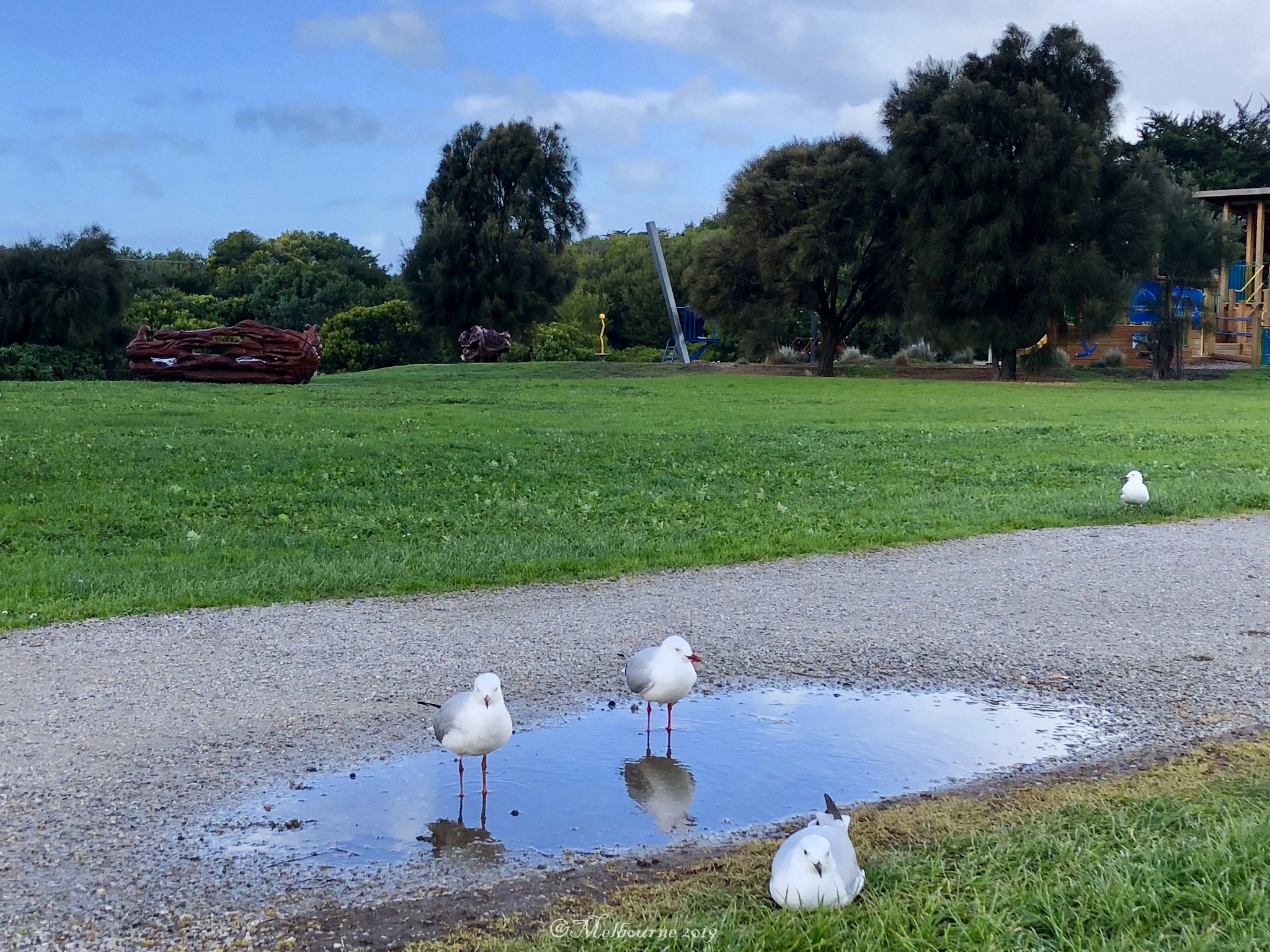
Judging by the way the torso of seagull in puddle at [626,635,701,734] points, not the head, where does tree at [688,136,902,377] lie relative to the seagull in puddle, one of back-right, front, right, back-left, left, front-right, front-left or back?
back-left

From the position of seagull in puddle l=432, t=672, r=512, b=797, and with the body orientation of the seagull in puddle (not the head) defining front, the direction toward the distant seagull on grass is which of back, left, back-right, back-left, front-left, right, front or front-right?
left

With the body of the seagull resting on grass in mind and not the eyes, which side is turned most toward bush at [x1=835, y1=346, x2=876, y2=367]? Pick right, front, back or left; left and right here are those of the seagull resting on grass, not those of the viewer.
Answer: back

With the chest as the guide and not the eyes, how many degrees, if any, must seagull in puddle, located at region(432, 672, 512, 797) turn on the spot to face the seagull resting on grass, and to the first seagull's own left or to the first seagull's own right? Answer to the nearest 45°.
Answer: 0° — it already faces it

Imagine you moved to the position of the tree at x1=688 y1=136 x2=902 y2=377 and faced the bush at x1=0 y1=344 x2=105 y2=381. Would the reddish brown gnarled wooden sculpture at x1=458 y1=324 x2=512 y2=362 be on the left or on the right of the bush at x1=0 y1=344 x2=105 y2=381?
right

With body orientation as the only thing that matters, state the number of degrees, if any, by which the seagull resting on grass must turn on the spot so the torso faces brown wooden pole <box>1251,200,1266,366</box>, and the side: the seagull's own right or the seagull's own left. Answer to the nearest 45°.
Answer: approximately 180°

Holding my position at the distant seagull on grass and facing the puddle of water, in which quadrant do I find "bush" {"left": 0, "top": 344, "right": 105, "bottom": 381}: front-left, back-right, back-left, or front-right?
back-right

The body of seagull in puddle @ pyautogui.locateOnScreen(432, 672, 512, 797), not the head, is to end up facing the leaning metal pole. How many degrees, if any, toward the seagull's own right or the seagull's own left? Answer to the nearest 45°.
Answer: approximately 135° to the seagull's own left

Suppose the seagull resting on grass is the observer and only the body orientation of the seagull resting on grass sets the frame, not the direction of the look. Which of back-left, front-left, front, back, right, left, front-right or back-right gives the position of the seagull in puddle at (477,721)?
back-right

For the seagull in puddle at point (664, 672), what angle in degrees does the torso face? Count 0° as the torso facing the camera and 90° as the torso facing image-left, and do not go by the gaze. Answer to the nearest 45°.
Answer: approximately 315°

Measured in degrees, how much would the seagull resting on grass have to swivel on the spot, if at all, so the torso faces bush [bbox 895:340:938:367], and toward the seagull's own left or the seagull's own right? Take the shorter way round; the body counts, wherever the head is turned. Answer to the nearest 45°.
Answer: approximately 180°

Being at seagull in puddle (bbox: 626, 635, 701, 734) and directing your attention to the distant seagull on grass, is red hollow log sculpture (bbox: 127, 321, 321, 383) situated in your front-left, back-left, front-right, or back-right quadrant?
front-left

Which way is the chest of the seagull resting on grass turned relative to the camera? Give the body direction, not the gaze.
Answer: toward the camera

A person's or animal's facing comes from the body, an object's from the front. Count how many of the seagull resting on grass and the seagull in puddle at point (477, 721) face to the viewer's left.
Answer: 0
